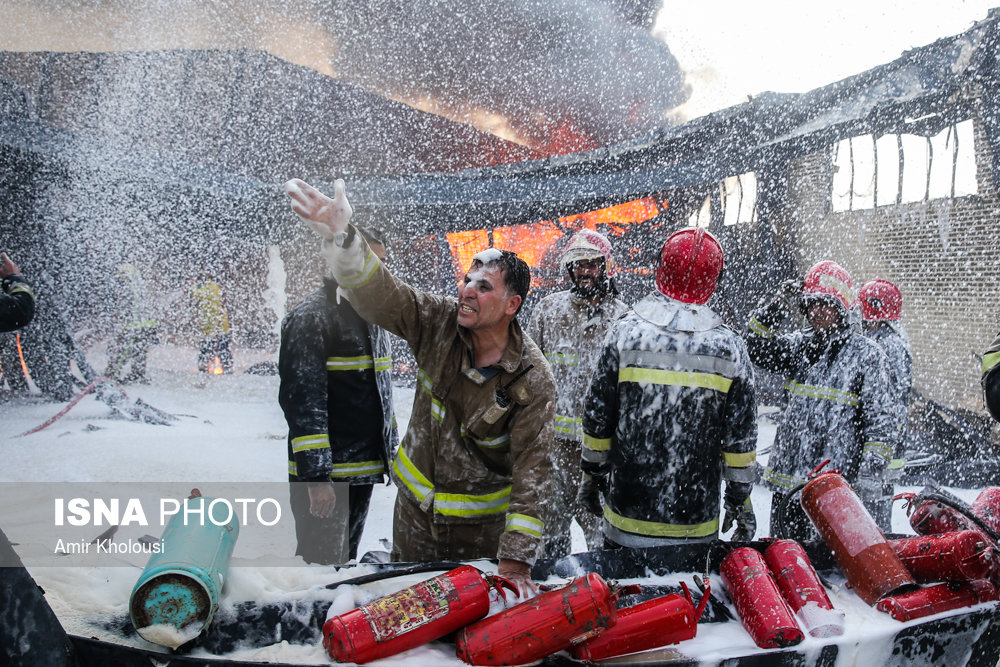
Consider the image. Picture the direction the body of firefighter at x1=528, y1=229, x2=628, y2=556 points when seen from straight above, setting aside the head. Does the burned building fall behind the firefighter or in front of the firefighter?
behind

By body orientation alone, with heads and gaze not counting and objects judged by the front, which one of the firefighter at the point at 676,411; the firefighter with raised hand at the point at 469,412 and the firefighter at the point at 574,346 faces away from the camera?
the firefighter at the point at 676,411

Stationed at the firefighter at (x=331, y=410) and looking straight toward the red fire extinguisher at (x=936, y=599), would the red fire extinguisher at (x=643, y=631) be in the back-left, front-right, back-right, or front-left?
front-right

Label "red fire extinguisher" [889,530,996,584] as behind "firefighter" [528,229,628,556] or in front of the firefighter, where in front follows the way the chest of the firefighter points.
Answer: in front

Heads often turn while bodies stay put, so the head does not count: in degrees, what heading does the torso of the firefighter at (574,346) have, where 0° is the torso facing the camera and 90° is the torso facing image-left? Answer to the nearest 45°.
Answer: approximately 0°

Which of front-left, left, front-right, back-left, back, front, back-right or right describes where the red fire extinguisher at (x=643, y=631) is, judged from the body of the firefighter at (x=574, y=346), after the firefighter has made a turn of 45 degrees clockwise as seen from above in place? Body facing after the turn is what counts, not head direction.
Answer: front-left

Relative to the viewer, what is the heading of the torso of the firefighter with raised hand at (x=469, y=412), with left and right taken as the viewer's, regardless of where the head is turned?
facing the viewer and to the left of the viewer

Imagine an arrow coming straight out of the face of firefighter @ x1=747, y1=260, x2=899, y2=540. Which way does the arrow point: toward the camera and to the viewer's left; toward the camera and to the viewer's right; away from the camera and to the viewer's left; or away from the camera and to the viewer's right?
toward the camera and to the viewer's left

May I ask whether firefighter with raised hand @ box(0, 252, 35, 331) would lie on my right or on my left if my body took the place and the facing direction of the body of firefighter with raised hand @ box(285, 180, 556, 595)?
on my right

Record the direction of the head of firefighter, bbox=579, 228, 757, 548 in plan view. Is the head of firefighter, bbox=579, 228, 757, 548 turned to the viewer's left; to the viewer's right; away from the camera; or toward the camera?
away from the camera

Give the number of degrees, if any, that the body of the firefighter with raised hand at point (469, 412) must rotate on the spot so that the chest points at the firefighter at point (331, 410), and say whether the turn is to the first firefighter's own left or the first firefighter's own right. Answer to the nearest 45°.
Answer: approximately 90° to the first firefighter's own right
